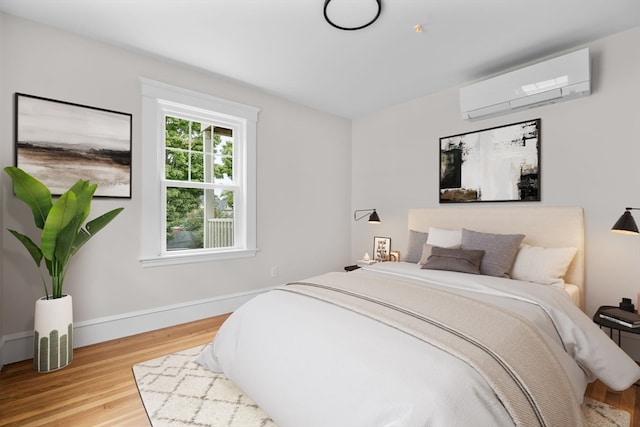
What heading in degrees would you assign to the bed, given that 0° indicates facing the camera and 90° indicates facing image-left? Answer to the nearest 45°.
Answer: approximately 45°

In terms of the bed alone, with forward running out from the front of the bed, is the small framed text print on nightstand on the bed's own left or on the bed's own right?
on the bed's own right

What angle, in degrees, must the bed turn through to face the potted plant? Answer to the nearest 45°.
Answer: approximately 45° to its right
